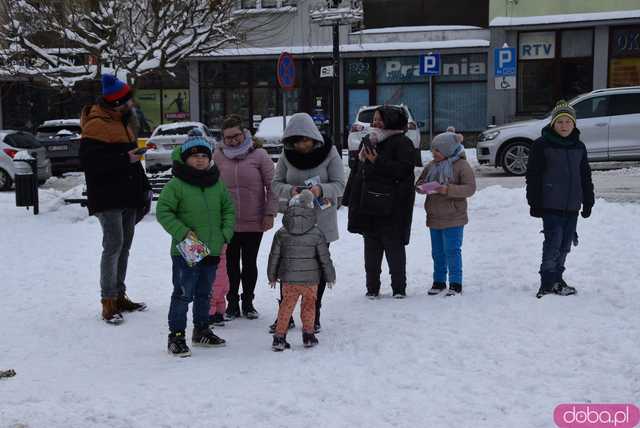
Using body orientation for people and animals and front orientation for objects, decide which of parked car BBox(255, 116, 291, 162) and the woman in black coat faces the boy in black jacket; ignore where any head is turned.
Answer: the parked car

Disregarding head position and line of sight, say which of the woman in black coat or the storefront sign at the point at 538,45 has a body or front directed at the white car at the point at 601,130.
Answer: the storefront sign

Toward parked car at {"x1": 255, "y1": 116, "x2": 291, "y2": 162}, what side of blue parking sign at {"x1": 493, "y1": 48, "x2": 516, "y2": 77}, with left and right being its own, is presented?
right

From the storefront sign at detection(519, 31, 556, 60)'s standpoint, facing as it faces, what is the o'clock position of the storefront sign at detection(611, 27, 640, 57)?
the storefront sign at detection(611, 27, 640, 57) is roughly at 9 o'clock from the storefront sign at detection(519, 31, 556, 60).

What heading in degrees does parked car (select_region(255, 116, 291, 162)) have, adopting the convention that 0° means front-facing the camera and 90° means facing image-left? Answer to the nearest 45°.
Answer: approximately 0°

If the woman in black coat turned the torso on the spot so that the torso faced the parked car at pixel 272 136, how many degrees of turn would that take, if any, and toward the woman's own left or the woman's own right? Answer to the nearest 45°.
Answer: approximately 135° to the woman's own right

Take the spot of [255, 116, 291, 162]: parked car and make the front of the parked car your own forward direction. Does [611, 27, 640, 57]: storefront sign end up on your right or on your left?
on your left

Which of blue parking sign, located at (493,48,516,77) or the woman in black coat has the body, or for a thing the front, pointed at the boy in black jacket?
the blue parking sign

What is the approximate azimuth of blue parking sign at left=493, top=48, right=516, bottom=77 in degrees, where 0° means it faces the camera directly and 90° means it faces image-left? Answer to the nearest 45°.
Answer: approximately 0°

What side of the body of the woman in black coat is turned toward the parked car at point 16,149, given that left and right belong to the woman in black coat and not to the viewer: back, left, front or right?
right
